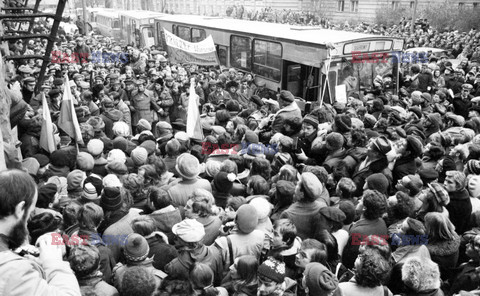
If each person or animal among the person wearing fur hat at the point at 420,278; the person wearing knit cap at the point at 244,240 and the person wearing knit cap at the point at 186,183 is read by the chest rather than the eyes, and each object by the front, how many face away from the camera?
3

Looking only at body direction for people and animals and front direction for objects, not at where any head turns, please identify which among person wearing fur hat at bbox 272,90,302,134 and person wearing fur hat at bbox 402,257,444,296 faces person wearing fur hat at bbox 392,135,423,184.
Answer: person wearing fur hat at bbox 402,257,444,296

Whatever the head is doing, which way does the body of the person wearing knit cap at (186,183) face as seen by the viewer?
away from the camera

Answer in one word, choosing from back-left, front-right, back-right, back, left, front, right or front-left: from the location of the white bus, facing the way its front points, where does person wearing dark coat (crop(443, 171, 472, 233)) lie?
front-right

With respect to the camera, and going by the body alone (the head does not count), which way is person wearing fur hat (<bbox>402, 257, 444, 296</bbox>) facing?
away from the camera

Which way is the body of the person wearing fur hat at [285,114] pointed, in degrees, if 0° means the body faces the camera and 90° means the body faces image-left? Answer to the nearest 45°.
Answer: approximately 135°

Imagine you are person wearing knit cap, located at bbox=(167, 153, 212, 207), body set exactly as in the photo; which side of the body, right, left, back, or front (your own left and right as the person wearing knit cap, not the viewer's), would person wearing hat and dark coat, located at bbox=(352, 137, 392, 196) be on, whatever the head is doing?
right

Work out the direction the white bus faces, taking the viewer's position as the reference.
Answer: facing the viewer and to the right of the viewer

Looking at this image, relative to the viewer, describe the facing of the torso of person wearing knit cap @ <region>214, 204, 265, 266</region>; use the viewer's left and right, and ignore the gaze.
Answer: facing away from the viewer
